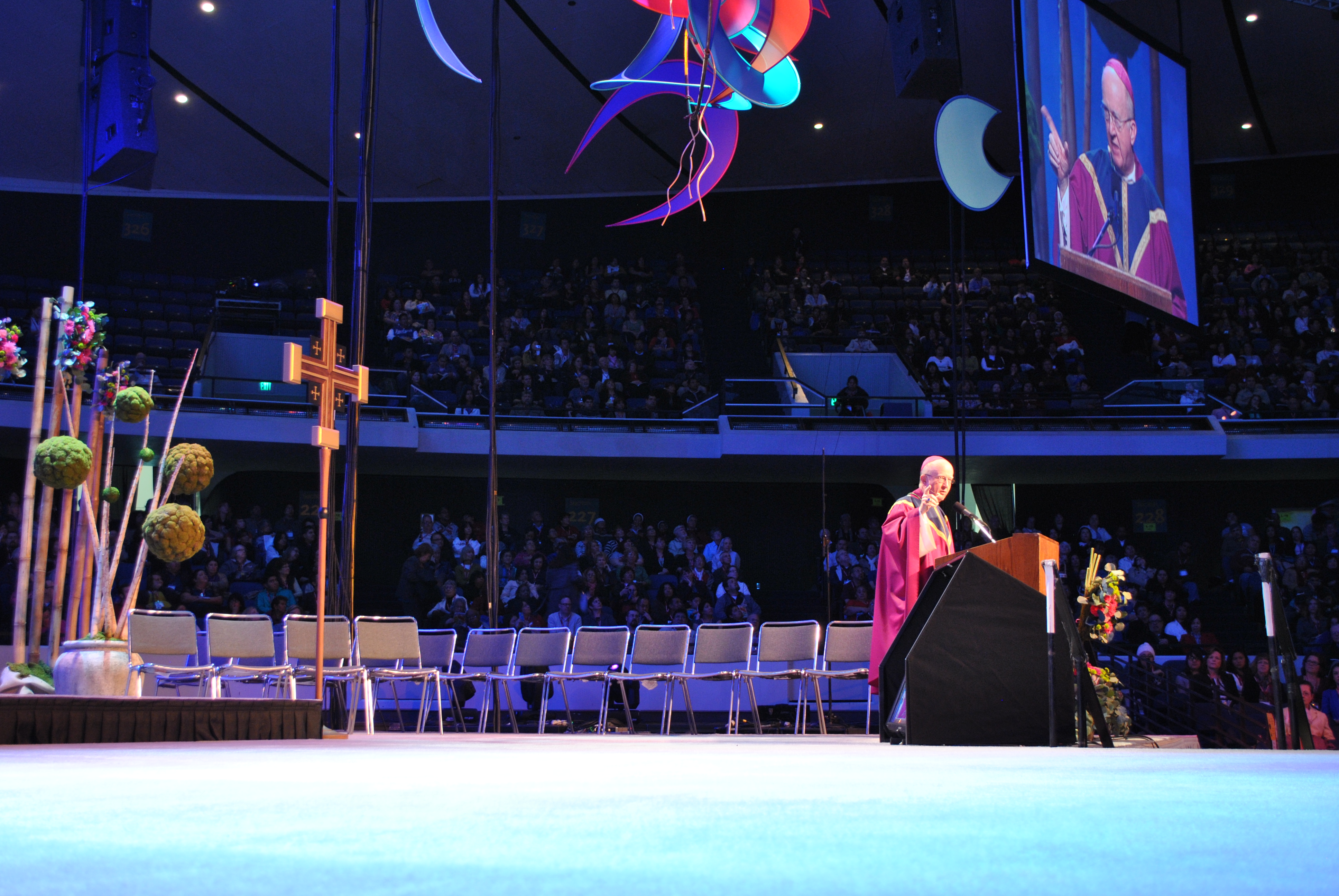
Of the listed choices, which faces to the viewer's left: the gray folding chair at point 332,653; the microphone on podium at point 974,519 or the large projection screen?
the microphone on podium

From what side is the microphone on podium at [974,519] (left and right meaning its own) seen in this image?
left

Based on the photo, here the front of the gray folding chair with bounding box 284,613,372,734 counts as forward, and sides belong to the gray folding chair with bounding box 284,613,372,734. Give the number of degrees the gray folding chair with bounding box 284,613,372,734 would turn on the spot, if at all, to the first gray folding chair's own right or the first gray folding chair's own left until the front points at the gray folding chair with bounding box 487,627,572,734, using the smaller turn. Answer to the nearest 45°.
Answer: approximately 45° to the first gray folding chair's own left

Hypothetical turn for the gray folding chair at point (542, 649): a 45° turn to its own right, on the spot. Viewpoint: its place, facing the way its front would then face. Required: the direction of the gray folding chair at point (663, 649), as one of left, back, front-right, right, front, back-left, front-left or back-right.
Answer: back

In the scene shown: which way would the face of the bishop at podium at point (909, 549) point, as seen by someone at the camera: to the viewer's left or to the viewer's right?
to the viewer's right

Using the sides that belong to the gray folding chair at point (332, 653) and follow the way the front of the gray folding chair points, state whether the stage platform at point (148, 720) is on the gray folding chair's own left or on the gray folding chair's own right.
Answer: on the gray folding chair's own right

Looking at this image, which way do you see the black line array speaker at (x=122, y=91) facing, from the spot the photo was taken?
facing away from the viewer and to the left of the viewer

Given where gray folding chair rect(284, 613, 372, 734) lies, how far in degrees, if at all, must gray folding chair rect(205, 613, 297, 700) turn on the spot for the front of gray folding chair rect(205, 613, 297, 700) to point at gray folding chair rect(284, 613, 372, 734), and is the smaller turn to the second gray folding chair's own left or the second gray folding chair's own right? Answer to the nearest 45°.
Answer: approximately 90° to the second gray folding chair's own left
